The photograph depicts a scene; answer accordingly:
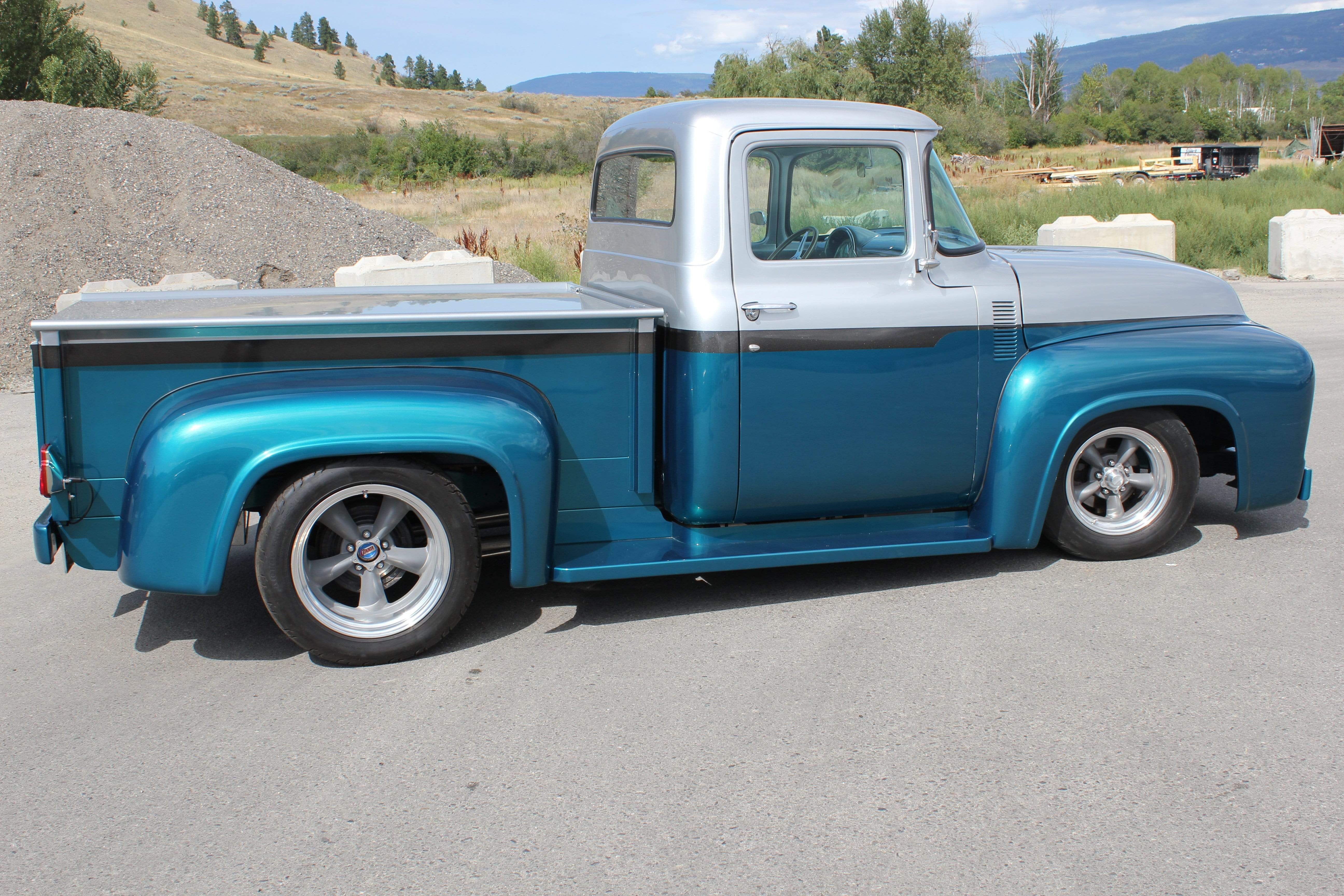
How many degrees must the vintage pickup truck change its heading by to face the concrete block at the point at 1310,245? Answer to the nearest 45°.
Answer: approximately 45° to its left

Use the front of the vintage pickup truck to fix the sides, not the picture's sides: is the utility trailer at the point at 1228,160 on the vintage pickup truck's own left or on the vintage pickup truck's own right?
on the vintage pickup truck's own left

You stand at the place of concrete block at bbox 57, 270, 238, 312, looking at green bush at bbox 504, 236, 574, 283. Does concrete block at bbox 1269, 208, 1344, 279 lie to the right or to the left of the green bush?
right

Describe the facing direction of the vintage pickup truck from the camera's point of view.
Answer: facing to the right of the viewer

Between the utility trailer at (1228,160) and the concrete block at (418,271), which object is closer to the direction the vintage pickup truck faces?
the utility trailer

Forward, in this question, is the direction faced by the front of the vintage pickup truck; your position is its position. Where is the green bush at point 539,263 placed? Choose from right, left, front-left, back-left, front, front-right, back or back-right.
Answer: left

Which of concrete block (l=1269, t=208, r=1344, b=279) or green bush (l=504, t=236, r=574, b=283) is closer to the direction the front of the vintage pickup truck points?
the concrete block

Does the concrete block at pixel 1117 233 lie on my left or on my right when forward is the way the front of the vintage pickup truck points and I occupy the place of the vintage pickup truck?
on my left

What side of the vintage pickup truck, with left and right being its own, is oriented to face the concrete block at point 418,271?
left
